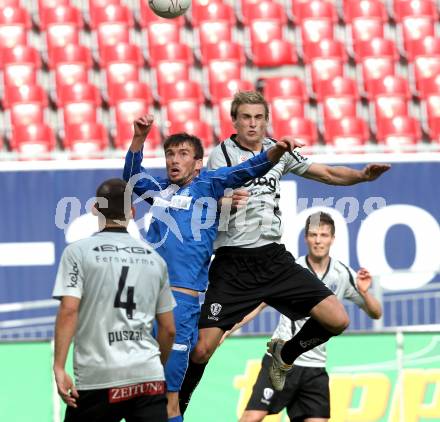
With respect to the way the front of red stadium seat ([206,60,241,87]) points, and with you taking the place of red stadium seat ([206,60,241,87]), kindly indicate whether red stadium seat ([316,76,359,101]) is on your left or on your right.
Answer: on your left

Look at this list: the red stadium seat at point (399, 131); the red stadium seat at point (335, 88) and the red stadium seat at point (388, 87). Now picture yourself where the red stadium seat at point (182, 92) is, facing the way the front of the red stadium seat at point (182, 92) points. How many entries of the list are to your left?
3

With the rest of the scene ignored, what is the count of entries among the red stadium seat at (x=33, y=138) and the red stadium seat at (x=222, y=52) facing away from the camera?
0

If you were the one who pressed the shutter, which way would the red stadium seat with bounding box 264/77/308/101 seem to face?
facing the viewer

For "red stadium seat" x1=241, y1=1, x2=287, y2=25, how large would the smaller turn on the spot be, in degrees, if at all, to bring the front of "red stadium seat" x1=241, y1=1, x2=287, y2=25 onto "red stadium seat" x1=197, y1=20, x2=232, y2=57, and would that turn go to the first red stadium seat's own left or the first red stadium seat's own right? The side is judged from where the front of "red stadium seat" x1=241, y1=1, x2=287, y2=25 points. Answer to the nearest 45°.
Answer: approximately 90° to the first red stadium seat's own right

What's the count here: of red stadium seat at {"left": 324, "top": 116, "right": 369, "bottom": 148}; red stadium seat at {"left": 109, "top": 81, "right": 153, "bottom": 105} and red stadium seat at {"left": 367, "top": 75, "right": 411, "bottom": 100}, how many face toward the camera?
3

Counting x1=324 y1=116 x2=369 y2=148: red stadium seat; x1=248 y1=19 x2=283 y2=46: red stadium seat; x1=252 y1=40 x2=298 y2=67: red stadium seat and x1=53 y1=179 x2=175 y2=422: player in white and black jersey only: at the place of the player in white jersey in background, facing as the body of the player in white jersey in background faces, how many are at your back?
3

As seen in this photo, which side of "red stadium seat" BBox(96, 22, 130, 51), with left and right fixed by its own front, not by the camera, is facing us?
front

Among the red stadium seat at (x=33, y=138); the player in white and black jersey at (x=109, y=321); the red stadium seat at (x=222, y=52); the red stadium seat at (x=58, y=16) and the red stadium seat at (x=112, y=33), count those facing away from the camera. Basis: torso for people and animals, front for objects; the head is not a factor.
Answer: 1

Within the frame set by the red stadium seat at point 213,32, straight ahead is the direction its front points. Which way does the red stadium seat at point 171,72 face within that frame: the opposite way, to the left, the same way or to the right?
the same way

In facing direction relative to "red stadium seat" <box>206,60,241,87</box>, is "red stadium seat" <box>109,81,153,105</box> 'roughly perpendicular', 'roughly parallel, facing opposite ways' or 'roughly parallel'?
roughly parallel

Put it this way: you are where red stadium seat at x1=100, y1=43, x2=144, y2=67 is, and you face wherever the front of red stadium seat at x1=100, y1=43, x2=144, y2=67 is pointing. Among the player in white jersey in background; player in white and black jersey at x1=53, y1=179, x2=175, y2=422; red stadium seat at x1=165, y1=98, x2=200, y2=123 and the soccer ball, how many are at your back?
0

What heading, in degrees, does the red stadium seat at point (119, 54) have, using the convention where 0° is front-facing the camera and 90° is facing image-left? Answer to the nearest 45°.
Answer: approximately 0°

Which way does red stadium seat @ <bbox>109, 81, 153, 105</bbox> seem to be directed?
toward the camera

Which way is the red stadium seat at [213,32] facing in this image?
toward the camera

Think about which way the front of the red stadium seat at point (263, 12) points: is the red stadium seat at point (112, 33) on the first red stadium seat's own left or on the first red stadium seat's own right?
on the first red stadium seat's own right

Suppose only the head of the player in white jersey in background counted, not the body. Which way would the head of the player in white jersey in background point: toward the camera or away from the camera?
toward the camera

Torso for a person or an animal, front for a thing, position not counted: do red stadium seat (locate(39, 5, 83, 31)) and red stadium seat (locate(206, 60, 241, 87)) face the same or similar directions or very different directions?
same or similar directions

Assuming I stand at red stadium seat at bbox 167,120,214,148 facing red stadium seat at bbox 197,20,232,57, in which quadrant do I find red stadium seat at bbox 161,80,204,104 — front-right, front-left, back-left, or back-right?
front-left
